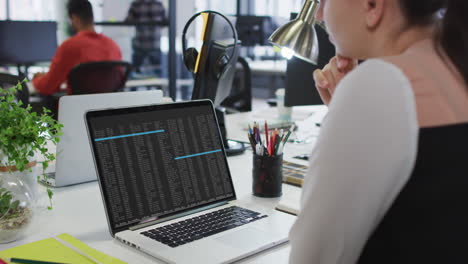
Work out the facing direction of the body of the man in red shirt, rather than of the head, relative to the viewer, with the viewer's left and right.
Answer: facing away from the viewer and to the left of the viewer

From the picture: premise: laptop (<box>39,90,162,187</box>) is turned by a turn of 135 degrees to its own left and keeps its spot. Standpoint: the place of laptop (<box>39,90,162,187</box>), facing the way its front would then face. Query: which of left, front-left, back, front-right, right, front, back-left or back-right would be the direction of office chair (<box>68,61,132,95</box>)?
back

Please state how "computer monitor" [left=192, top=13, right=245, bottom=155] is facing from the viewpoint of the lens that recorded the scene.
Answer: facing away from the viewer and to the left of the viewer

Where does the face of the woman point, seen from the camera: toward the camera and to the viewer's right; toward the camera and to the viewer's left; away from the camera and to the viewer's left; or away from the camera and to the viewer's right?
away from the camera and to the viewer's left

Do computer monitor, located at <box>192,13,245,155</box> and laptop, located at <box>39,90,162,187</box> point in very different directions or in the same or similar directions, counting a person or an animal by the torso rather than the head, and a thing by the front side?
same or similar directions

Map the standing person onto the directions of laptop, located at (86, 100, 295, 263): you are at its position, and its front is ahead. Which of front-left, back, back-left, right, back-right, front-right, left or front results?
back-left

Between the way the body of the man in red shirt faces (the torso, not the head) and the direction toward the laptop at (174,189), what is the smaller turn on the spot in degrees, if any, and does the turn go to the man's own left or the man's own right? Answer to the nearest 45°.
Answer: approximately 135° to the man's own left

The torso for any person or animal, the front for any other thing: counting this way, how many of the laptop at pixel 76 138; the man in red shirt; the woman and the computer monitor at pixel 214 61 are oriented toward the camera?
0
